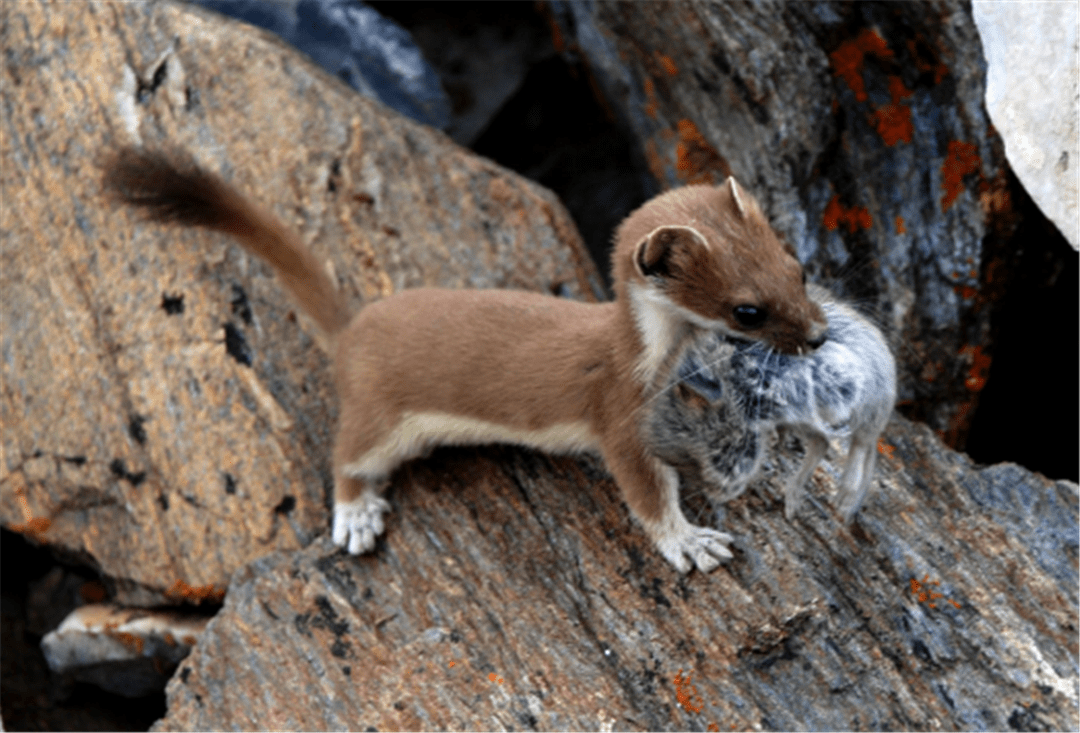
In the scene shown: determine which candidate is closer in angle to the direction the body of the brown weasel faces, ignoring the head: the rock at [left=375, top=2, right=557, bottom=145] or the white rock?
the white rock

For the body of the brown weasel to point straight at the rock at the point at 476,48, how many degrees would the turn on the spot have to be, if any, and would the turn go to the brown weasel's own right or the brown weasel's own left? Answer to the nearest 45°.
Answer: approximately 90° to the brown weasel's own left

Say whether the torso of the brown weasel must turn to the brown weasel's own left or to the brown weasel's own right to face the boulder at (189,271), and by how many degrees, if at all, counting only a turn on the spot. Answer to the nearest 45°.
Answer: approximately 135° to the brown weasel's own left

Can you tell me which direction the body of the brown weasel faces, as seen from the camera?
to the viewer's right

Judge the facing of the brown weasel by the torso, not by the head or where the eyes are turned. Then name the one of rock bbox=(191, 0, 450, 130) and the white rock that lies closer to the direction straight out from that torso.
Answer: the white rock

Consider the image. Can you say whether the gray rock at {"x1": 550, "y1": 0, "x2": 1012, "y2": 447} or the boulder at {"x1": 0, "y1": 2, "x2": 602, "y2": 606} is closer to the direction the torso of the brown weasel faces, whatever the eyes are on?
the gray rock

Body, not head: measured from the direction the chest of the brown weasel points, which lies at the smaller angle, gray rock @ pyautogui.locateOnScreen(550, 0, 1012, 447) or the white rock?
the white rock

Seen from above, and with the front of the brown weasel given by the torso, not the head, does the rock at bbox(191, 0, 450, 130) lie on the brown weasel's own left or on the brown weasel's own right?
on the brown weasel's own left

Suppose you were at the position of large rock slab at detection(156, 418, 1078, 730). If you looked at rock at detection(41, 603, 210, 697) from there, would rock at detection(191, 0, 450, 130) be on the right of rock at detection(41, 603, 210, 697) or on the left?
right

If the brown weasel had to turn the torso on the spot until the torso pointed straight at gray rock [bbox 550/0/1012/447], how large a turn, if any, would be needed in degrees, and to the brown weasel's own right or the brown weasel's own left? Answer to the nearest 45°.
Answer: approximately 45° to the brown weasel's own left

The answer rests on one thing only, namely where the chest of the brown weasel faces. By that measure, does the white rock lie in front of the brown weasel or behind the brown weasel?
in front
